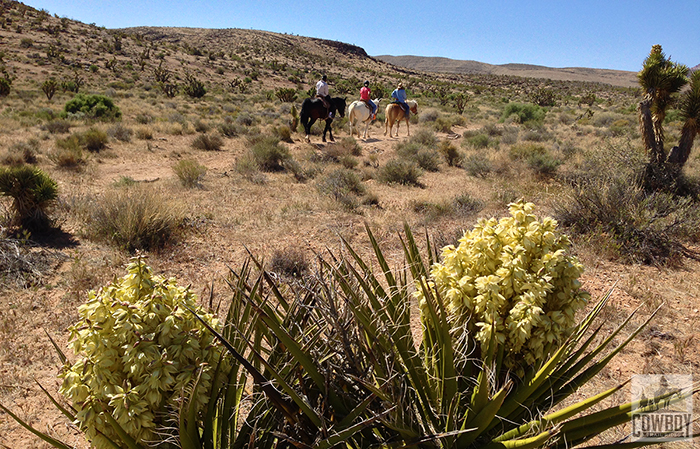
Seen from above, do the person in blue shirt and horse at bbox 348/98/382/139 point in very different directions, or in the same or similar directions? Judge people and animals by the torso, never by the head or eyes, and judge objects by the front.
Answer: same or similar directions

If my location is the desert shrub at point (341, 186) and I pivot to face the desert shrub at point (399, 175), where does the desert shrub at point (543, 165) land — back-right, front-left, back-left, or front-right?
front-right

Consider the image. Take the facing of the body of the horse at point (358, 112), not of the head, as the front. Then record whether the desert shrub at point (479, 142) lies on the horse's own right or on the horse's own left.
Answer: on the horse's own right

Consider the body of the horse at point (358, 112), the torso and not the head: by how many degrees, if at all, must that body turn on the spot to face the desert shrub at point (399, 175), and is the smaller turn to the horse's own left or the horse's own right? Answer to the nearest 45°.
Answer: approximately 135° to the horse's own right

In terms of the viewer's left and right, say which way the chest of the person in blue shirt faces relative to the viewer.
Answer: facing away from the viewer and to the right of the viewer

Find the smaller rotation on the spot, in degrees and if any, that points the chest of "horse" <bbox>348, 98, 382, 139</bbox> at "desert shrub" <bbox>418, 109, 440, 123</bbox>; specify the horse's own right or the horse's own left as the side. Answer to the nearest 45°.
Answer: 0° — it already faces it

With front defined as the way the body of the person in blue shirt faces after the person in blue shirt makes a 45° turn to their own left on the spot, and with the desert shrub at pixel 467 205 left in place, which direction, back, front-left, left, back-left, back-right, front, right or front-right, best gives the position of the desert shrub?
back

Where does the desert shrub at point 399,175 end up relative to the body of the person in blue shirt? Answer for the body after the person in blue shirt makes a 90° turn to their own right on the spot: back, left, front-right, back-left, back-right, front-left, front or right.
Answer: front-right

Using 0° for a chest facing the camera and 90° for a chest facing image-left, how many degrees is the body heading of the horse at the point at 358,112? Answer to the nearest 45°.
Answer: approximately 225°

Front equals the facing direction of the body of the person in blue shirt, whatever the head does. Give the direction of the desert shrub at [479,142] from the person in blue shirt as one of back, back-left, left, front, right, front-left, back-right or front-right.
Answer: right

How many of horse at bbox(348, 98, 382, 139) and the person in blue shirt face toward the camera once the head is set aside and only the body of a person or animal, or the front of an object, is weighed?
0
